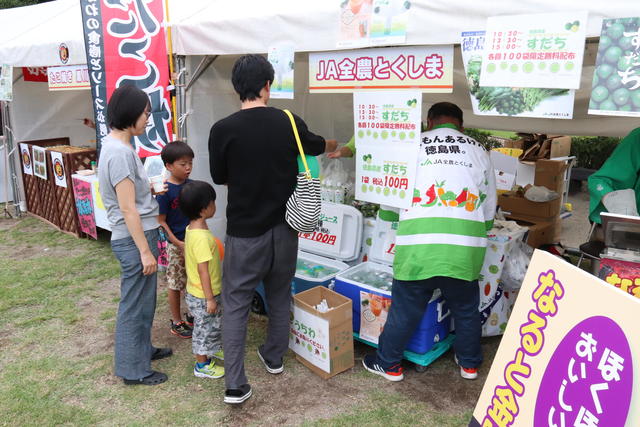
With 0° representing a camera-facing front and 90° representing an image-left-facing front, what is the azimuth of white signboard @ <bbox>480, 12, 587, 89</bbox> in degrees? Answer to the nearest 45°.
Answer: approximately 0°

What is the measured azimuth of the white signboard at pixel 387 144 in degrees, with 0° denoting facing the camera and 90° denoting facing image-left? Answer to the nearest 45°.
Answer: approximately 0°

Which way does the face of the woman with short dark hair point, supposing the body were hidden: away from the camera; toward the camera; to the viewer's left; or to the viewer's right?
to the viewer's right

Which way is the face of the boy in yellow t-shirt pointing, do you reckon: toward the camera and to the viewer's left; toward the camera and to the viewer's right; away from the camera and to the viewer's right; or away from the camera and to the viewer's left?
away from the camera and to the viewer's right

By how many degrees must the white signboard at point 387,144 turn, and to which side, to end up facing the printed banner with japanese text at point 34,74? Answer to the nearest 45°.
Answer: approximately 135° to its right

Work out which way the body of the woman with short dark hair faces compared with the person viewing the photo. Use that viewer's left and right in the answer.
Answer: facing to the right of the viewer

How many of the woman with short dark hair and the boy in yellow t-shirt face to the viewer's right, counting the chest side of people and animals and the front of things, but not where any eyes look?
2

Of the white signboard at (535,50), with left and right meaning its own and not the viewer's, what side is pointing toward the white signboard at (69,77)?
right

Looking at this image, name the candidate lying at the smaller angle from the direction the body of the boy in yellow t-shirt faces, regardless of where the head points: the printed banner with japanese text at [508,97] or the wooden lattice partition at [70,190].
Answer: the printed banner with japanese text
